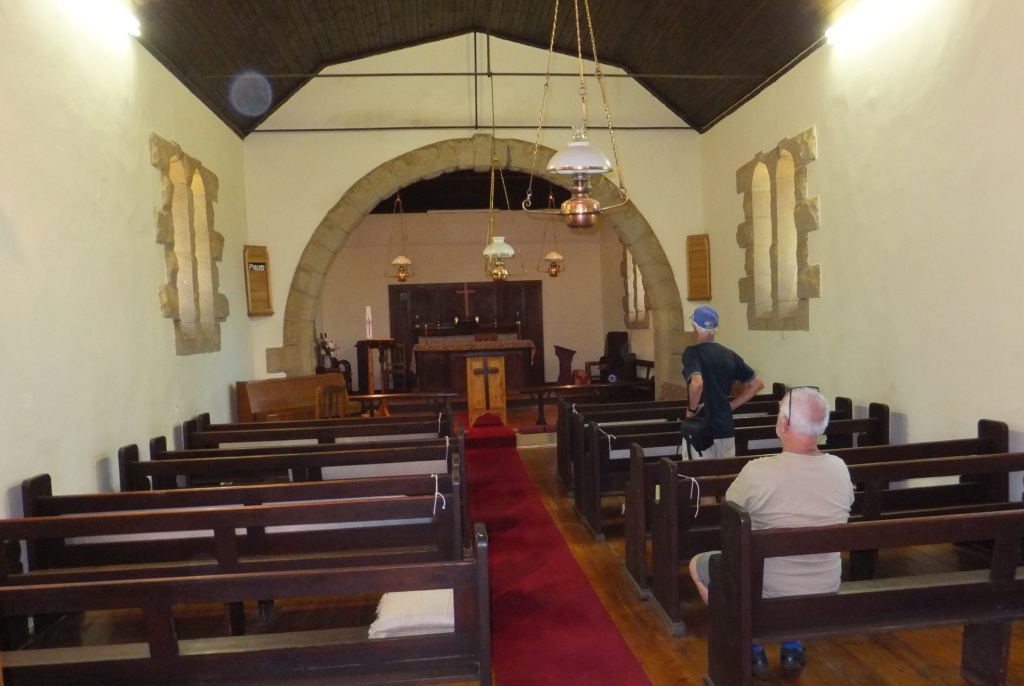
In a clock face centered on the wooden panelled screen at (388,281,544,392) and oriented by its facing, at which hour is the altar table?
The altar table is roughly at 12 o'clock from the wooden panelled screen.

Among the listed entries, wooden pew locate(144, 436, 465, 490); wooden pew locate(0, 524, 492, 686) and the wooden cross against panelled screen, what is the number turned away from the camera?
2

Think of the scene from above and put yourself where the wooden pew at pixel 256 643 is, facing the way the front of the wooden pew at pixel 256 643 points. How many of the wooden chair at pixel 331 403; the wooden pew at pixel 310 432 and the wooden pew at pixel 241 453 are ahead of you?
3

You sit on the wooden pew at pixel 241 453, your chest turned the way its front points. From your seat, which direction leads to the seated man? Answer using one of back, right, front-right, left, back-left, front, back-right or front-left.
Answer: back-right

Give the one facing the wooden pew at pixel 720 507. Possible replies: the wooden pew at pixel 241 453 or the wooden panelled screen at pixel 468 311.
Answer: the wooden panelled screen

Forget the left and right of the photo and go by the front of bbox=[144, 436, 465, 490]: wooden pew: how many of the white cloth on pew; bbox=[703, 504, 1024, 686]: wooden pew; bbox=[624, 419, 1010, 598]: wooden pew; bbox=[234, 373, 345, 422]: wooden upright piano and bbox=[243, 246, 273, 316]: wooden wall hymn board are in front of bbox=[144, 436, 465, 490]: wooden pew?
2

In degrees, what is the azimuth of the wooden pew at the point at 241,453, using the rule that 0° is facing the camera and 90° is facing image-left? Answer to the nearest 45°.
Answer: approximately 180°

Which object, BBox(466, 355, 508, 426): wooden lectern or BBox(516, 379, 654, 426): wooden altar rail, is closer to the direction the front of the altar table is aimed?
the wooden lectern

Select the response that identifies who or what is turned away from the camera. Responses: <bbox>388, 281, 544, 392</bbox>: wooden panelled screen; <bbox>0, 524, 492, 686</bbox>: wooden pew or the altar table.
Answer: the wooden pew

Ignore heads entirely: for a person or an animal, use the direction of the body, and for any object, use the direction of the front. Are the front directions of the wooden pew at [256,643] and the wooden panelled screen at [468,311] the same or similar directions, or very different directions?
very different directions

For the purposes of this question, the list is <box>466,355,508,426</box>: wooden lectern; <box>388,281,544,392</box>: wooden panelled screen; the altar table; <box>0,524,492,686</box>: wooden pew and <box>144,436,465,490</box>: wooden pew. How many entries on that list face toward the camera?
3

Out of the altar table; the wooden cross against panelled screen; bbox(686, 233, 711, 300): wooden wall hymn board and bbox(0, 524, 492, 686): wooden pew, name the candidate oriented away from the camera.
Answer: the wooden pew

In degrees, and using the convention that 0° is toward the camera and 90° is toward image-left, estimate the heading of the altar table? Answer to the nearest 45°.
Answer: approximately 0°
